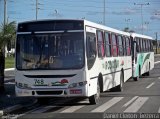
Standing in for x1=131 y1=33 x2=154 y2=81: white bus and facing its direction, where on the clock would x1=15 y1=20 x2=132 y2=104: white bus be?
x1=15 y1=20 x2=132 y2=104: white bus is roughly at 11 o'clock from x1=131 y1=33 x2=154 y2=81: white bus.

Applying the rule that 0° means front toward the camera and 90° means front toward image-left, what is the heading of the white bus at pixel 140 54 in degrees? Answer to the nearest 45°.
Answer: approximately 45°
